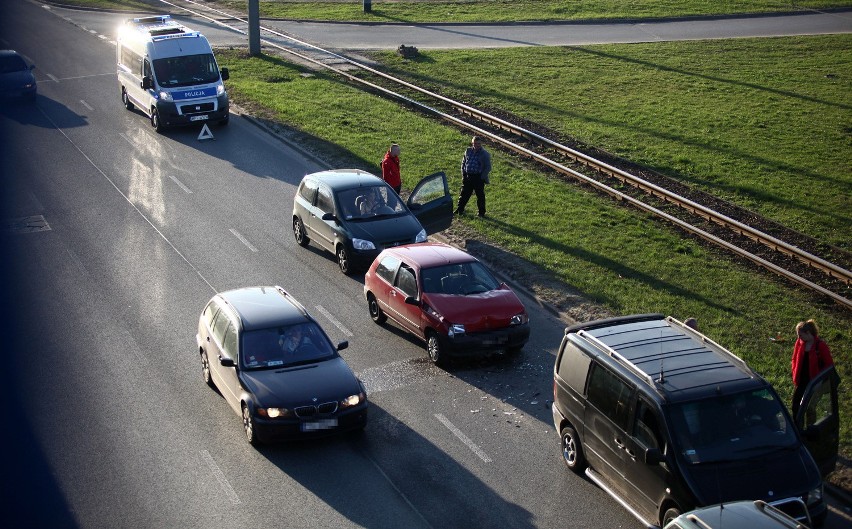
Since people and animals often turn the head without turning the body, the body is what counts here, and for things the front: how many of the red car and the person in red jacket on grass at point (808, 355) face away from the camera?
0

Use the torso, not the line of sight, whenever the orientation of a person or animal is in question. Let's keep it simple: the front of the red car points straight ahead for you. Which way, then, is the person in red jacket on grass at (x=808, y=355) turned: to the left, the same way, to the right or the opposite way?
to the right

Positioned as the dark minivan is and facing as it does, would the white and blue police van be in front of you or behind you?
behind

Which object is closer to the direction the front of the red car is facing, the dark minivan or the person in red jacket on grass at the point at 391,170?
the dark minivan

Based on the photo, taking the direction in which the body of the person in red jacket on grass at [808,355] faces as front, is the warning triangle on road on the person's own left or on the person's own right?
on the person's own right

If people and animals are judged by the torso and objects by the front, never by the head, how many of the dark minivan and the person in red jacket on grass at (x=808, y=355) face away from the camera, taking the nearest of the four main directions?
0

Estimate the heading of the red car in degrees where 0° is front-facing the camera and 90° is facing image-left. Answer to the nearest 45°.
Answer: approximately 315°

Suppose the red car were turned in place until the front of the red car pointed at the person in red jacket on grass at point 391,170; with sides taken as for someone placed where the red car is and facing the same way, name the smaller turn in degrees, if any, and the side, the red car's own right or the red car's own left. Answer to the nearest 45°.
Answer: approximately 135° to the red car's own left

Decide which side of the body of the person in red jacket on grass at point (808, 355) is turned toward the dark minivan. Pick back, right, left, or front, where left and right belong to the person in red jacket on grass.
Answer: front

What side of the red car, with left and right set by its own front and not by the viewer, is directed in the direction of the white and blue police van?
back

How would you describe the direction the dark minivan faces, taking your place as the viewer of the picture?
facing the viewer and to the right of the viewer

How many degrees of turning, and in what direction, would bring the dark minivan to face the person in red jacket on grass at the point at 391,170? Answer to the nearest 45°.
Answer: approximately 180°

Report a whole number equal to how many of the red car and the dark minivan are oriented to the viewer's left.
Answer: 0

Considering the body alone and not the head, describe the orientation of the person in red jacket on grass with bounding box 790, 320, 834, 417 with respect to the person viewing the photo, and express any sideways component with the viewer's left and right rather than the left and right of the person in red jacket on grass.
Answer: facing the viewer and to the left of the viewer
